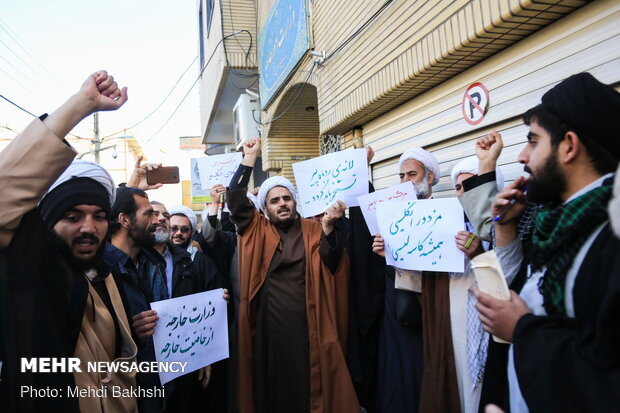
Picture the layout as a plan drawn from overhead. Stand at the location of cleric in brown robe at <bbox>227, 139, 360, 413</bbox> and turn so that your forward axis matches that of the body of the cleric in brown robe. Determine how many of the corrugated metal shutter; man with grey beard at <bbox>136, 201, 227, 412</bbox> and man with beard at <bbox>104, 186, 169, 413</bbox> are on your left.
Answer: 1

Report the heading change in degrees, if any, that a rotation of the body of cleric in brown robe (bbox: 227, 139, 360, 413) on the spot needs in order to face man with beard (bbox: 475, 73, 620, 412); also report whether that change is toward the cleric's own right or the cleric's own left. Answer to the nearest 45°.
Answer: approximately 45° to the cleric's own left

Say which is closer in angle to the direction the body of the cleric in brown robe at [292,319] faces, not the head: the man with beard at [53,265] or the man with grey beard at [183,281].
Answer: the man with beard

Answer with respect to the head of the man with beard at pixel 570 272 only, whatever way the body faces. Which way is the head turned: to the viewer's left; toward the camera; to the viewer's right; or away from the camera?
to the viewer's left

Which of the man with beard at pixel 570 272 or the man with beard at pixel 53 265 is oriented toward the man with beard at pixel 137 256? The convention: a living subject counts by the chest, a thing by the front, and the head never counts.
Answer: the man with beard at pixel 570 272

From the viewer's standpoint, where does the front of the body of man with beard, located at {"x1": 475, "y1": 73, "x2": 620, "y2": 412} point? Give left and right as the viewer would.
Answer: facing to the left of the viewer

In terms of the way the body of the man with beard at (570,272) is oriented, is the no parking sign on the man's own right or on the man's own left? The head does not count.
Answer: on the man's own right
